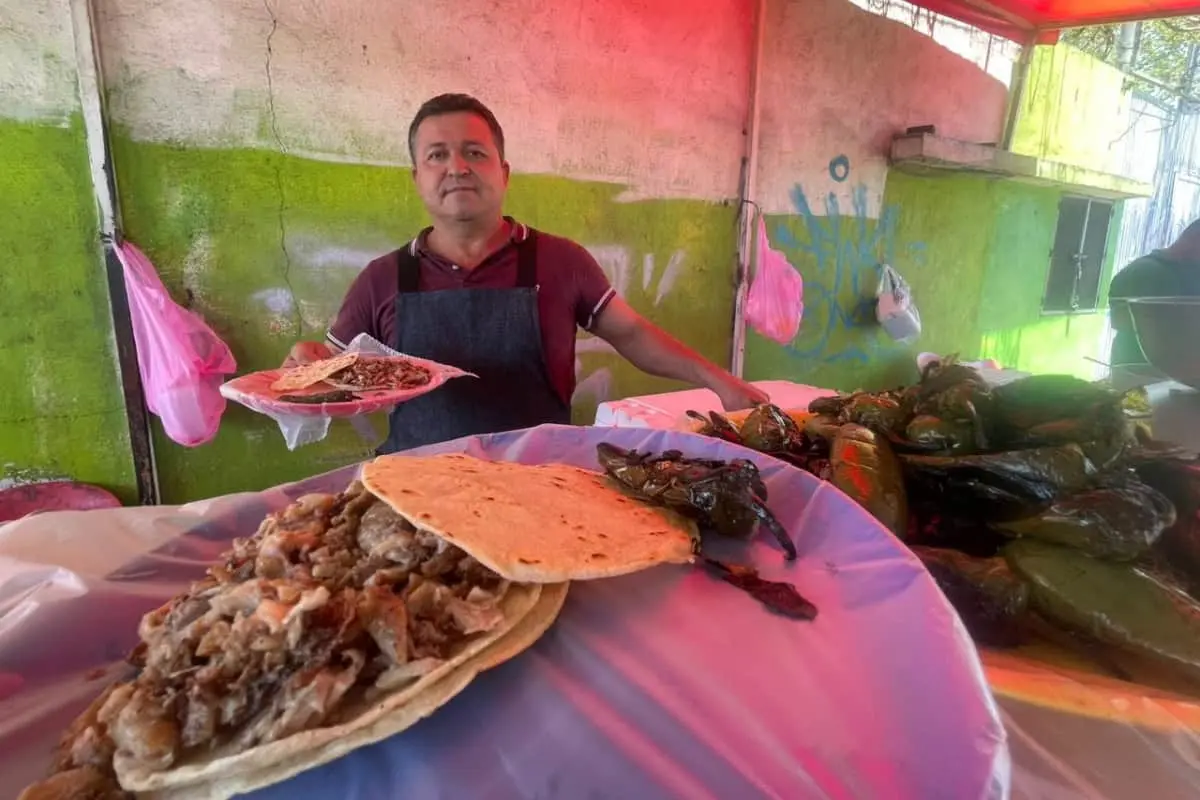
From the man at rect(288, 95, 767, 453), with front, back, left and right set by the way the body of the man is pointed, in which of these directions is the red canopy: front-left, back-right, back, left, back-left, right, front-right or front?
back-left

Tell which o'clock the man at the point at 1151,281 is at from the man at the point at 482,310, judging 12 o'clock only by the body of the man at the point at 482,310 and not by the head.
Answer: the man at the point at 1151,281 is roughly at 9 o'clock from the man at the point at 482,310.

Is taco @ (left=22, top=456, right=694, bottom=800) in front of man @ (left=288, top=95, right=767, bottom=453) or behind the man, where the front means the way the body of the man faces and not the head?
in front

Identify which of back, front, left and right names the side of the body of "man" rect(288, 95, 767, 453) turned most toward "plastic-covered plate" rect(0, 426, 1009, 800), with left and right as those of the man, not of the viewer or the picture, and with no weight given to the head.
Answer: front

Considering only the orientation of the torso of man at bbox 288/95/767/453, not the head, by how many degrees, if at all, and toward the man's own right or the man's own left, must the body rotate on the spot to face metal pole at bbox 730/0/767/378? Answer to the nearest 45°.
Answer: approximately 135° to the man's own left

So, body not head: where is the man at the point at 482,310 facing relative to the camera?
toward the camera

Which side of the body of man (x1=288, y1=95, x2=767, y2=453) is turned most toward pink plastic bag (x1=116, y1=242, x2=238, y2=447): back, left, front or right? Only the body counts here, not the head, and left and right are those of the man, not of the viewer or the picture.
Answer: right

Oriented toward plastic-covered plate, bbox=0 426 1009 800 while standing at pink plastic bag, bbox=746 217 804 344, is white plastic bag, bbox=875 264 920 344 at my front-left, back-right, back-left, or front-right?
back-left

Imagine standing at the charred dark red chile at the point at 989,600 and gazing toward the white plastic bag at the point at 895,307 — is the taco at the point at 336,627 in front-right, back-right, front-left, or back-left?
back-left

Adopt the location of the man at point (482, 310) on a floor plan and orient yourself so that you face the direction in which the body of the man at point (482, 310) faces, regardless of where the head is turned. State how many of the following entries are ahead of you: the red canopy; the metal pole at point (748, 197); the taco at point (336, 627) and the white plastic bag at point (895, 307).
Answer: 1

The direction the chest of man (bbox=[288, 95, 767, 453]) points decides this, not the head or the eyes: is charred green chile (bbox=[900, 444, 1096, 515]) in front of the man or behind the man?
in front

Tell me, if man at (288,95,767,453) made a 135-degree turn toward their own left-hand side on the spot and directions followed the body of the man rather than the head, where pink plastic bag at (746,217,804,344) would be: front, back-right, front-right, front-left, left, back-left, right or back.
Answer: front

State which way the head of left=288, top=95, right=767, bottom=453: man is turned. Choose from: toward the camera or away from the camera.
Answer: toward the camera

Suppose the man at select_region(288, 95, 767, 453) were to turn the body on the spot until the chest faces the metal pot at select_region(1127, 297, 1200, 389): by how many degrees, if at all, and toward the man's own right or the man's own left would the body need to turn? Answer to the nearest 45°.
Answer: approximately 90° to the man's own left

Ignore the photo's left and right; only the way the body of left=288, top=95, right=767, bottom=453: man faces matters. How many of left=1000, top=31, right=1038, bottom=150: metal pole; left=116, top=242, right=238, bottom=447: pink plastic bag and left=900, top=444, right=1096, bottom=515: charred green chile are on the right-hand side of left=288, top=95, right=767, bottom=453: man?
1

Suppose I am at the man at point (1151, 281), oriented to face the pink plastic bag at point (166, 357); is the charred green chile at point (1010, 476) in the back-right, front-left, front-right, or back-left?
front-left
